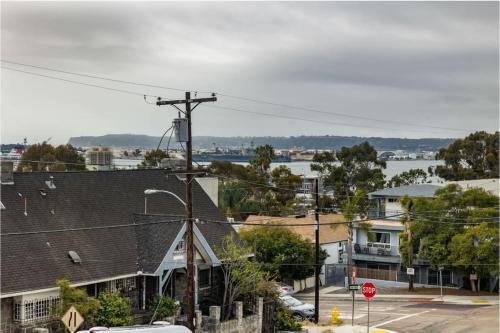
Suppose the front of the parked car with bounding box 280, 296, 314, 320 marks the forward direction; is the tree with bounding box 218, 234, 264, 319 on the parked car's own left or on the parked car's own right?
on the parked car's own right

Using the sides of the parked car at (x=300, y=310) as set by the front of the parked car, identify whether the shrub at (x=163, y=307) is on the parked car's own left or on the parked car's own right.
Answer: on the parked car's own right

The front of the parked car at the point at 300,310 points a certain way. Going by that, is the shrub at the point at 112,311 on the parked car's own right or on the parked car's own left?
on the parked car's own right

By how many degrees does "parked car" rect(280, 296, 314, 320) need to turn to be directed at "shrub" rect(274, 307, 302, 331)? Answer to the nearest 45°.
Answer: approximately 45° to its right

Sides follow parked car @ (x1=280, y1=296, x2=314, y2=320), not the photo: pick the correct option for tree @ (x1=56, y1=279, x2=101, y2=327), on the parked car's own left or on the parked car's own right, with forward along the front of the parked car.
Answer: on the parked car's own right

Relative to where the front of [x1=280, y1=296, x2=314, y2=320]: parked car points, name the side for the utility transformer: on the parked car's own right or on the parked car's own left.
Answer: on the parked car's own right
